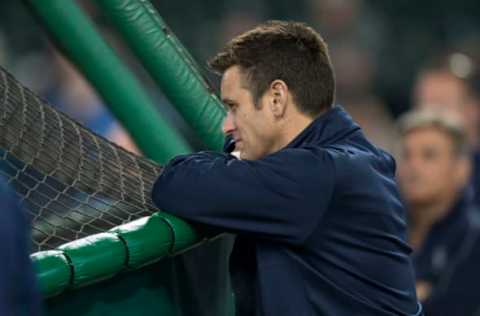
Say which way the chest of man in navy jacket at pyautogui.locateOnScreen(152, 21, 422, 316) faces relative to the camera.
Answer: to the viewer's left

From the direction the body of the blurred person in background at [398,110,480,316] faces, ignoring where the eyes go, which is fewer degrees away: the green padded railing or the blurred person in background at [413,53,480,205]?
the green padded railing

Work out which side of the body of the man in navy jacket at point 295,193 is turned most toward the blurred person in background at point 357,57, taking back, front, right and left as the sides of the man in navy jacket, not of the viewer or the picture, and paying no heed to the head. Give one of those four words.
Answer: right

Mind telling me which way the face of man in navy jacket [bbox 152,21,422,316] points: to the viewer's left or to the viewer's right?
to the viewer's left

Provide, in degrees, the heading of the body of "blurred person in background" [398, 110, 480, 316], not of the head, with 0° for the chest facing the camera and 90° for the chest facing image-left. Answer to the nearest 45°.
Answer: approximately 45°

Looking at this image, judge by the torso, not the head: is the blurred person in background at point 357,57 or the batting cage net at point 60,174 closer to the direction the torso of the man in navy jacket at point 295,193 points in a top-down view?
the batting cage net

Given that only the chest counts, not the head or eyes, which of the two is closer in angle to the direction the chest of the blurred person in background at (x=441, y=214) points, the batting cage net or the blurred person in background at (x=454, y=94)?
the batting cage net
